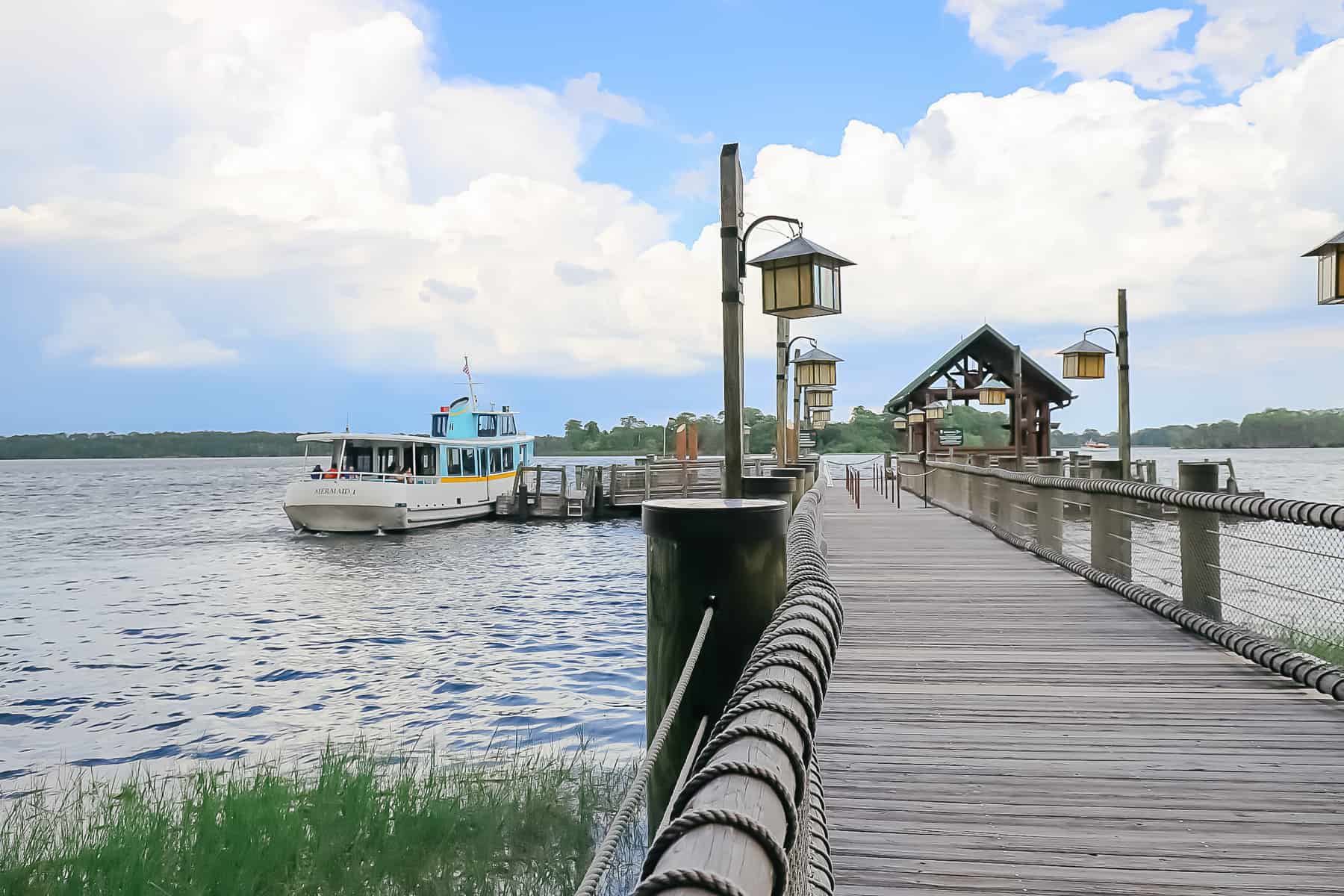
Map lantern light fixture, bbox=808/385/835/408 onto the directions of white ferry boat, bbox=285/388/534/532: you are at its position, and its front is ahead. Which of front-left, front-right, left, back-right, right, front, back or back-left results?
right

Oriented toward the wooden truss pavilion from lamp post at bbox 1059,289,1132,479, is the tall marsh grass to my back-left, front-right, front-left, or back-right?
back-left

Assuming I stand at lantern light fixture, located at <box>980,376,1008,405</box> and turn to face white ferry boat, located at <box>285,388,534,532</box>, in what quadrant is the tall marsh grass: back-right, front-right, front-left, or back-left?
front-left

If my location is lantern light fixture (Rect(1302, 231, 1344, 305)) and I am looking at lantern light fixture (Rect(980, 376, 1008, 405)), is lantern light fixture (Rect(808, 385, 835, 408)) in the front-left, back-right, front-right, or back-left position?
front-left

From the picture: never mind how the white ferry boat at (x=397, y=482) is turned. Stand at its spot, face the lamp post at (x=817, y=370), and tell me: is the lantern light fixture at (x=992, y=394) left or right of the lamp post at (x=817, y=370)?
left

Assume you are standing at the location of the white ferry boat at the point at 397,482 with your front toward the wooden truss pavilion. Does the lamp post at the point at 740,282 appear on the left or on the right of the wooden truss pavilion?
right

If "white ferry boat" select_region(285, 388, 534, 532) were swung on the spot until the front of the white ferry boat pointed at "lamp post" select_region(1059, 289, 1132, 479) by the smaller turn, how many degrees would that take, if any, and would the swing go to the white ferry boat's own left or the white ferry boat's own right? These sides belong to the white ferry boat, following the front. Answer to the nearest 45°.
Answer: approximately 90° to the white ferry boat's own right
